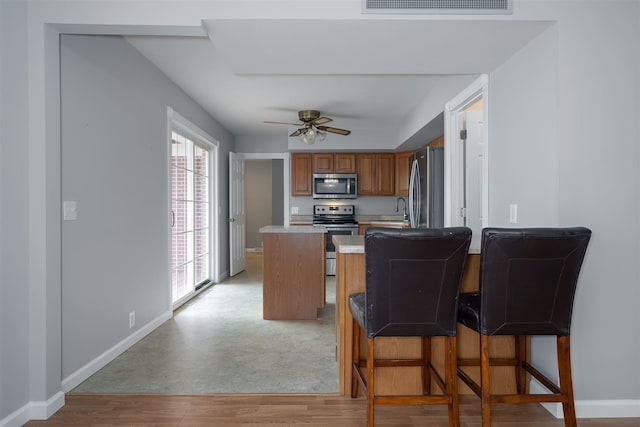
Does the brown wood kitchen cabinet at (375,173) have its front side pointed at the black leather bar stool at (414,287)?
yes

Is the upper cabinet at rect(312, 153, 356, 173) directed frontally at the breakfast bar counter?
yes

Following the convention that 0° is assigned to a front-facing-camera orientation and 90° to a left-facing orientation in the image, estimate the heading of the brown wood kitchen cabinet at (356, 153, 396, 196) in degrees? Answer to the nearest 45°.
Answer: approximately 0°

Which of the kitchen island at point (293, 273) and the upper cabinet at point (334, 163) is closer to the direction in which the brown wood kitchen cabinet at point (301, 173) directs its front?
the kitchen island

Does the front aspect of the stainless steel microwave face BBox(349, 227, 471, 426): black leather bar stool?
yes

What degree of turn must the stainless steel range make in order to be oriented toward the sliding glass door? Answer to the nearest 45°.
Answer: approximately 45° to its right

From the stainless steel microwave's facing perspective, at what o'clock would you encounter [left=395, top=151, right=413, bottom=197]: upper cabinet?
The upper cabinet is roughly at 9 o'clock from the stainless steel microwave.

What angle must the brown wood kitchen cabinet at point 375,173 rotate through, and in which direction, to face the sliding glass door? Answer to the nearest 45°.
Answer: approximately 45° to its right
